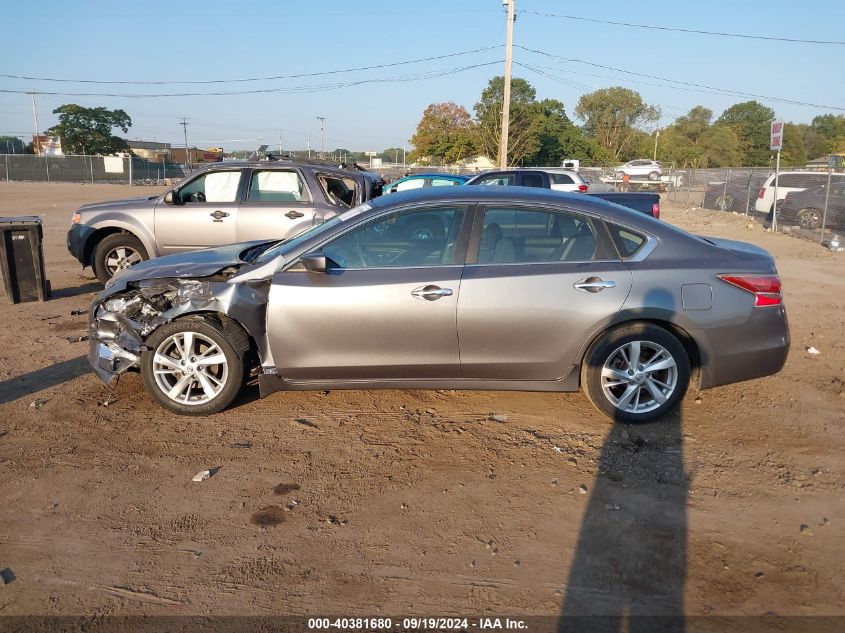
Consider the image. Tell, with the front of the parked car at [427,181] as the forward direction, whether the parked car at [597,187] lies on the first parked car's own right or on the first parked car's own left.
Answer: on the first parked car's own right

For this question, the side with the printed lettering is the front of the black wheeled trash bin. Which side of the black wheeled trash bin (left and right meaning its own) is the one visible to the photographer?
front

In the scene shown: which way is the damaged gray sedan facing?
to the viewer's left

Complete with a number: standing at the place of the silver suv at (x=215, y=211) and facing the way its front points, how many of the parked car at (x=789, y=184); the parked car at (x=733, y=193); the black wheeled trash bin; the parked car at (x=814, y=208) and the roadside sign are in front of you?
1

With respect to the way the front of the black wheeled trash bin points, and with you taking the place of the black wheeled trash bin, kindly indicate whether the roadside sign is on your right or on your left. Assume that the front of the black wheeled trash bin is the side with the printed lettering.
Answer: on your left

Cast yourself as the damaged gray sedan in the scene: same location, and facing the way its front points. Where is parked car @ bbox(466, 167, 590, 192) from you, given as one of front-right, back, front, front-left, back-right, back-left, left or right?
right

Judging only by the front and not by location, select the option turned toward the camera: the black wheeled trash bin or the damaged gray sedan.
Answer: the black wheeled trash bin

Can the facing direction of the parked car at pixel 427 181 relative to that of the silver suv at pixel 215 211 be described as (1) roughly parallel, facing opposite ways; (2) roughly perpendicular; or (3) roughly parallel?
roughly parallel

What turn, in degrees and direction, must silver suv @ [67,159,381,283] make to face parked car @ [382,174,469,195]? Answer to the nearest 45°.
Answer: approximately 135° to its right

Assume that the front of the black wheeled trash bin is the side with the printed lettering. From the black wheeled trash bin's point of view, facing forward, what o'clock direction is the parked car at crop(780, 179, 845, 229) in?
The parked car is roughly at 9 o'clock from the black wheeled trash bin.

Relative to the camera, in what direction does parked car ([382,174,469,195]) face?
facing to the left of the viewer

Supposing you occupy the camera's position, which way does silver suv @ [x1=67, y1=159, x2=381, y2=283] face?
facing to the left of the viewer

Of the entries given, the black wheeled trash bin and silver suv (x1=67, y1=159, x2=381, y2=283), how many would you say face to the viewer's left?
1

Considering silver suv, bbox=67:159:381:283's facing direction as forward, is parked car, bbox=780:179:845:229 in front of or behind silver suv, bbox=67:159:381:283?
behind
